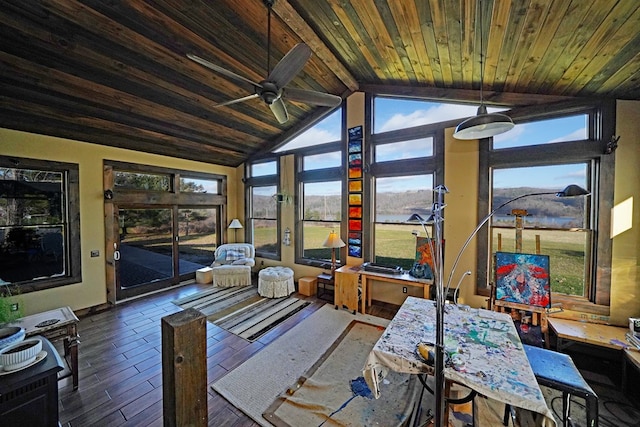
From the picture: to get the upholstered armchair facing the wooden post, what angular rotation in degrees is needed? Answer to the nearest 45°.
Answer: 0° — it already faces it

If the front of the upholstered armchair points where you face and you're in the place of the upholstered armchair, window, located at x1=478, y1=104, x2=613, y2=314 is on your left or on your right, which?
on your left

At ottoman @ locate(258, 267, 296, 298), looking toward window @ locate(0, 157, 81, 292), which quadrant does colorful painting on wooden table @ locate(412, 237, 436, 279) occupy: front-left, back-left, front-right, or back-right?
back-left

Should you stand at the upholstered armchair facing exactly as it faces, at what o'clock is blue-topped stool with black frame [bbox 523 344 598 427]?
The blue-topped stool with black frame is roughly at 11 o'clock from the upholstered armchair.

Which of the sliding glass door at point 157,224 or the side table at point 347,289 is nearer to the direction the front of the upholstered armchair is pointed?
the side table

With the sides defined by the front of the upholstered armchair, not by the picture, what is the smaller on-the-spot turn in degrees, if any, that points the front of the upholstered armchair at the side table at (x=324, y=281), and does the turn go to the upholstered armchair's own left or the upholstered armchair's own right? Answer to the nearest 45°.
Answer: approximately 45° to the upholstered armchair's own left

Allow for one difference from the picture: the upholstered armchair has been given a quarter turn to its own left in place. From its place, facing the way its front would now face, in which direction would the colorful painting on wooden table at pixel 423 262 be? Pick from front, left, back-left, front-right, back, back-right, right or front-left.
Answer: front-right

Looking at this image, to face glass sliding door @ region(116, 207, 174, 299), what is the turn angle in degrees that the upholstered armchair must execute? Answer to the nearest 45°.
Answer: approximately 90° to its right

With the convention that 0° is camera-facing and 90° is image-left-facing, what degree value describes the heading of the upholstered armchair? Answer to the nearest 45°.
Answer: approximately 0°

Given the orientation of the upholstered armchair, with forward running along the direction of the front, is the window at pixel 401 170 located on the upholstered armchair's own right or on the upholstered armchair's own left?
on the upholstered armchair's own left

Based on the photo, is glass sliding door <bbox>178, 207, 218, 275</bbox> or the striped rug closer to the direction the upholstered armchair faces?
the striped rug

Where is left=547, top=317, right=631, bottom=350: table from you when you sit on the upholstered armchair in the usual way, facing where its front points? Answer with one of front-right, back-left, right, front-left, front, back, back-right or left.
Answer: front-left

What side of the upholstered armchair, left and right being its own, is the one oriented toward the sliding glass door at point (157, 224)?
right

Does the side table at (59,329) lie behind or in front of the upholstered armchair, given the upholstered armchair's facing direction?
in front
